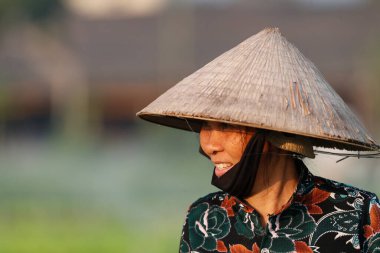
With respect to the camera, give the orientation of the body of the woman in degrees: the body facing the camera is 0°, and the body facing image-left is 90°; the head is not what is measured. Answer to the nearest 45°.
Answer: approximately 45°
